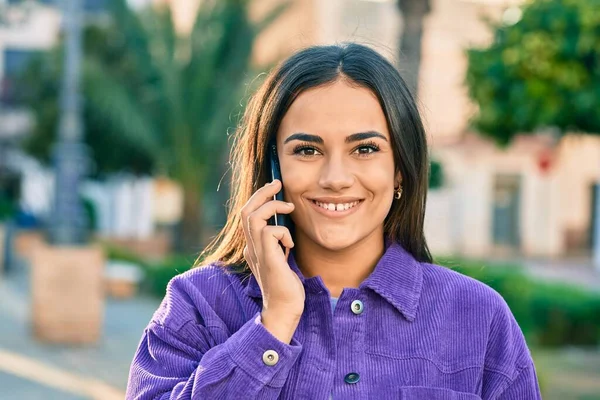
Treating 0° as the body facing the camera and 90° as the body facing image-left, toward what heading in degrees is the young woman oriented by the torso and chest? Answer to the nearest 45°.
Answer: approximately 0°

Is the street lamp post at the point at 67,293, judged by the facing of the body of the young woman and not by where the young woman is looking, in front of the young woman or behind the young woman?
behind

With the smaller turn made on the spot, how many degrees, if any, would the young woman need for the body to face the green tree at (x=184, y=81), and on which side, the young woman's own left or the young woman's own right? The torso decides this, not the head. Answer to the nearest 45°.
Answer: approximately 180°

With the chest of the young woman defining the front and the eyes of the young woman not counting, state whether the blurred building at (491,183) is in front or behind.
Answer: behind

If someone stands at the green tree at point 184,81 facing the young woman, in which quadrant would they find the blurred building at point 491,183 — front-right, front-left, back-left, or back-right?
back-left

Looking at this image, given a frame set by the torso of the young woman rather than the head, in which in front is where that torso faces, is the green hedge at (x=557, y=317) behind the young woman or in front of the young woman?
behind

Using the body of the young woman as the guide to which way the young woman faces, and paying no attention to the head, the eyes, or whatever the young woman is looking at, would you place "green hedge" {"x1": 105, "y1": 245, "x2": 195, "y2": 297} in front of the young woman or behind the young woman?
behind

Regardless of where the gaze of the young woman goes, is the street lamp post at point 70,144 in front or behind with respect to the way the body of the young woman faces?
behind

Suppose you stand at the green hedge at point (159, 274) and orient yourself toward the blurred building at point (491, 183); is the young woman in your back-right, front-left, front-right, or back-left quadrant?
back-right
